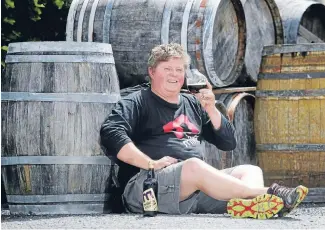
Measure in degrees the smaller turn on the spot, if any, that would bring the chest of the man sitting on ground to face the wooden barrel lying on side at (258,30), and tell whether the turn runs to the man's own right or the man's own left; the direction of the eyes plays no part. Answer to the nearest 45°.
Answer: approximately 135° to the man's own left

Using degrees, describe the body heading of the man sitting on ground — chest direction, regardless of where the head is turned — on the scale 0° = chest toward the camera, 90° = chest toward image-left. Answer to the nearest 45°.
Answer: approximately 315°

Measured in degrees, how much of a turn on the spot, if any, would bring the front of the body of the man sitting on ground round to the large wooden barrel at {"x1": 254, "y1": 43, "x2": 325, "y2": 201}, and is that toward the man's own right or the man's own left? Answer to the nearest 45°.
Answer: approximately 90° to the man's own left

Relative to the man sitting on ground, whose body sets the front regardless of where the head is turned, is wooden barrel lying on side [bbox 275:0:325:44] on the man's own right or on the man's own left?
on the man's own left

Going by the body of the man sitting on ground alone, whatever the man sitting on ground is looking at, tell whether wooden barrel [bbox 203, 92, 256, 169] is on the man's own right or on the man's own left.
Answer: on the man's own left
